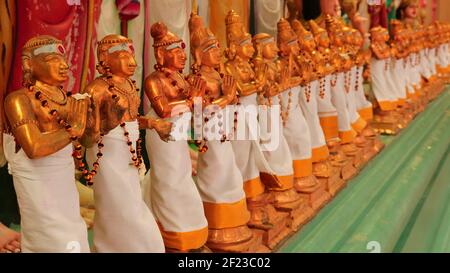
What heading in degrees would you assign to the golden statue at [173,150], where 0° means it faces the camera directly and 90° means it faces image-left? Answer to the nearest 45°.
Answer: approximately 315°

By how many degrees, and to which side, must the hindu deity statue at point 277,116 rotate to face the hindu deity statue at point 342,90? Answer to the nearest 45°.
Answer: approximately 135° to its left

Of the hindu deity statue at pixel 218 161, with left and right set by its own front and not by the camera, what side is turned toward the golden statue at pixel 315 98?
left

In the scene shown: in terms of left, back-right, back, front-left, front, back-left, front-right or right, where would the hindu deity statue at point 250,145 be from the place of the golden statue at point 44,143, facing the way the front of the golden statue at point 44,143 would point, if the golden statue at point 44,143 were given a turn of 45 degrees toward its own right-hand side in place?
back-left
